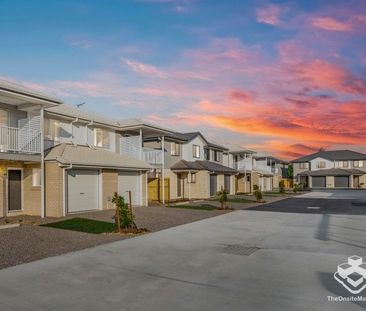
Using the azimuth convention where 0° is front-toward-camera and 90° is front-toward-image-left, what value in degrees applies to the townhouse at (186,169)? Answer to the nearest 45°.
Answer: approximately 315°

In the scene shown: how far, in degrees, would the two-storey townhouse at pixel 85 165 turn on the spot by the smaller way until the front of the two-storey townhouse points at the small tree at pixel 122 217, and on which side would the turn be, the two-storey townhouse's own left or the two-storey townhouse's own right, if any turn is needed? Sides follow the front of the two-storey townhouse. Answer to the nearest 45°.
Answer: approximately 45° to the two-storey townhouse's own right

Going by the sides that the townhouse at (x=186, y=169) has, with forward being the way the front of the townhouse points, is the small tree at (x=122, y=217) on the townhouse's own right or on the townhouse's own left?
on the townhouse's own right

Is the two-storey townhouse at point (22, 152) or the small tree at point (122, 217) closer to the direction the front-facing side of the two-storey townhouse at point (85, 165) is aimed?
the small tree
